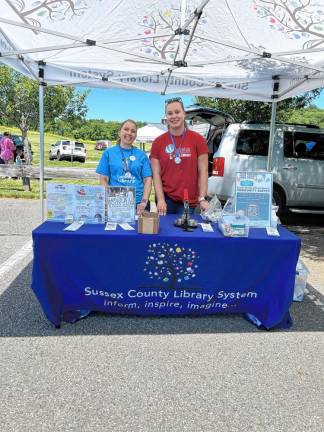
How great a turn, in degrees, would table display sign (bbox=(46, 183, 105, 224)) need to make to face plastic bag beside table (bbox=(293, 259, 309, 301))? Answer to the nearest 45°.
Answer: approximately 90° to its left

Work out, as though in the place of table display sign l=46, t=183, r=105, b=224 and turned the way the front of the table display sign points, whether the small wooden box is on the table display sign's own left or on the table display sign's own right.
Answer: on the table display sign's own left

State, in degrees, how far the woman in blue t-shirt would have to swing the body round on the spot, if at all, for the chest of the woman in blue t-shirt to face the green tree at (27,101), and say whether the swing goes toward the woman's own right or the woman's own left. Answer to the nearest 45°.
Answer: approximately 180°

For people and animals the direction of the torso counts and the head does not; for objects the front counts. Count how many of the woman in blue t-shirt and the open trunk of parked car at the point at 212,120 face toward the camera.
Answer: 1

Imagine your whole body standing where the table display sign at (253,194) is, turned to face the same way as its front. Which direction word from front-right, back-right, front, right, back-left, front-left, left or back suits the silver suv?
back

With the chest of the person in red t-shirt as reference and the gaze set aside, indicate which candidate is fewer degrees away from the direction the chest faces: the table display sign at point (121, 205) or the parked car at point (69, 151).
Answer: the table display sign

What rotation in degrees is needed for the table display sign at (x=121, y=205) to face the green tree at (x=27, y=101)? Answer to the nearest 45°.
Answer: approximately 180°
